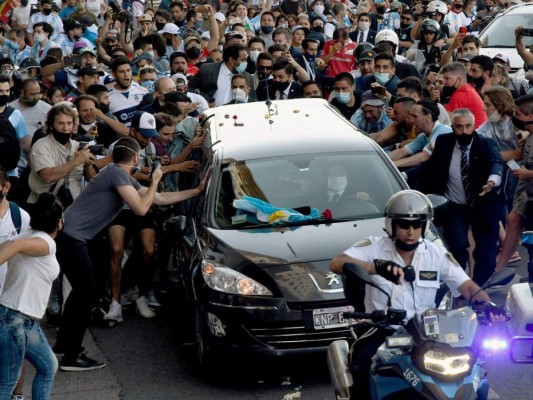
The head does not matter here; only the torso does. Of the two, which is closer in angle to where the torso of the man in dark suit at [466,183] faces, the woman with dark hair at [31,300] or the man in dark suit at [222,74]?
the woman with dark hair

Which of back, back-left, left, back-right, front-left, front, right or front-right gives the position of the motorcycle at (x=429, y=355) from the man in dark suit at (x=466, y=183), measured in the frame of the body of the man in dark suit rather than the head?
front

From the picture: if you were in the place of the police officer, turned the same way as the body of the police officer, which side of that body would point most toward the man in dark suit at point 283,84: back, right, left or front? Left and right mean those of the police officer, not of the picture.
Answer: back

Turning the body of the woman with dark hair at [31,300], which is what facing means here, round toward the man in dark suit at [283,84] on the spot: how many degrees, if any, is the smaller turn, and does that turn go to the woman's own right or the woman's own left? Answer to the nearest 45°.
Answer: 0° — they already face them

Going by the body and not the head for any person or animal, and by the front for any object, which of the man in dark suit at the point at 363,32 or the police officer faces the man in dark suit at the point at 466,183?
the man in dark suit at the point at 363,32

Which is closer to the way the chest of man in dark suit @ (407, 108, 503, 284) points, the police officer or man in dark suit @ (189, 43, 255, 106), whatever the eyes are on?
the police officer

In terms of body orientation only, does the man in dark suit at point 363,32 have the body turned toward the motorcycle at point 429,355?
yes

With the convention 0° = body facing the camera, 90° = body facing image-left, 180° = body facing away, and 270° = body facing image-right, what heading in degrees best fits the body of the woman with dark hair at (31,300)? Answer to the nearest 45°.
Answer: approximately 225°

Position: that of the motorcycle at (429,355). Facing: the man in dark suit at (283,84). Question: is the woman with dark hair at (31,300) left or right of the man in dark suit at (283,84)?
left

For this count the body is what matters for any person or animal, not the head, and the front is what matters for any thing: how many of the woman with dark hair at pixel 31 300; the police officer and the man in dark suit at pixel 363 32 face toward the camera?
2

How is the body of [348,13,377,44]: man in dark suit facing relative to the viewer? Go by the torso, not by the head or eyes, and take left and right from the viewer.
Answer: facing the viewer

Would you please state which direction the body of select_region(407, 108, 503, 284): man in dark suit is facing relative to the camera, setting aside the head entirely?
toward the camera

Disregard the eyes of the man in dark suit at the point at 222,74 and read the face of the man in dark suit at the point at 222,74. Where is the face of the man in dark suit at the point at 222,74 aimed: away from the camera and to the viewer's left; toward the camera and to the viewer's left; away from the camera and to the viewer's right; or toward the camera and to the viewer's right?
toward the camera and to the viewer's right
